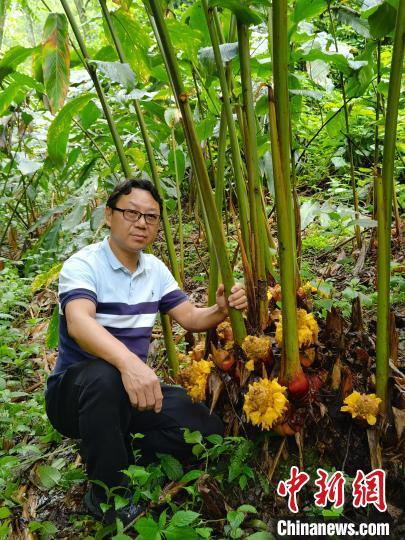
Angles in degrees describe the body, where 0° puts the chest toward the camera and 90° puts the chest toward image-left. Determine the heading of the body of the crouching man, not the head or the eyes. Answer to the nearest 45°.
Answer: approximately 315°

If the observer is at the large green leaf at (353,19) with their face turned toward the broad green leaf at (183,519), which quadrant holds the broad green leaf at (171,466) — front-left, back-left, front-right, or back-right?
front-right

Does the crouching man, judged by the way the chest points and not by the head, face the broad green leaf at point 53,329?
no

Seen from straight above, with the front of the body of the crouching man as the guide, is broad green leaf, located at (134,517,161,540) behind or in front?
in front
